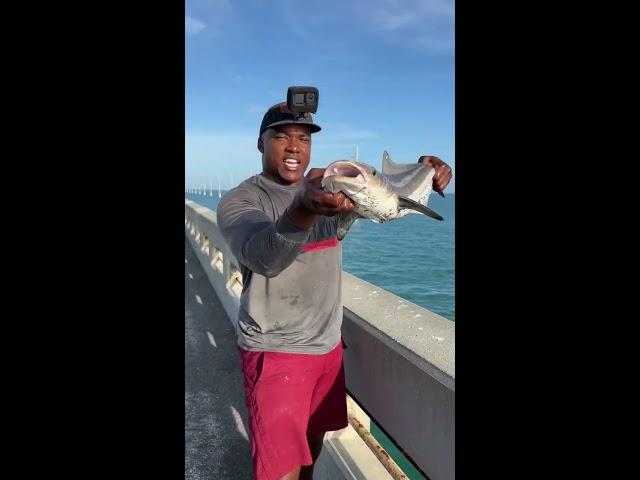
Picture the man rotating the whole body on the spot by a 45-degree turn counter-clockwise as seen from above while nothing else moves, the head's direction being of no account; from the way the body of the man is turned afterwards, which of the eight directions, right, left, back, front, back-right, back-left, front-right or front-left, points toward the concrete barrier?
front

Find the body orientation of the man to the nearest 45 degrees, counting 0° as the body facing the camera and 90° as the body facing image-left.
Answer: approximately 315°
